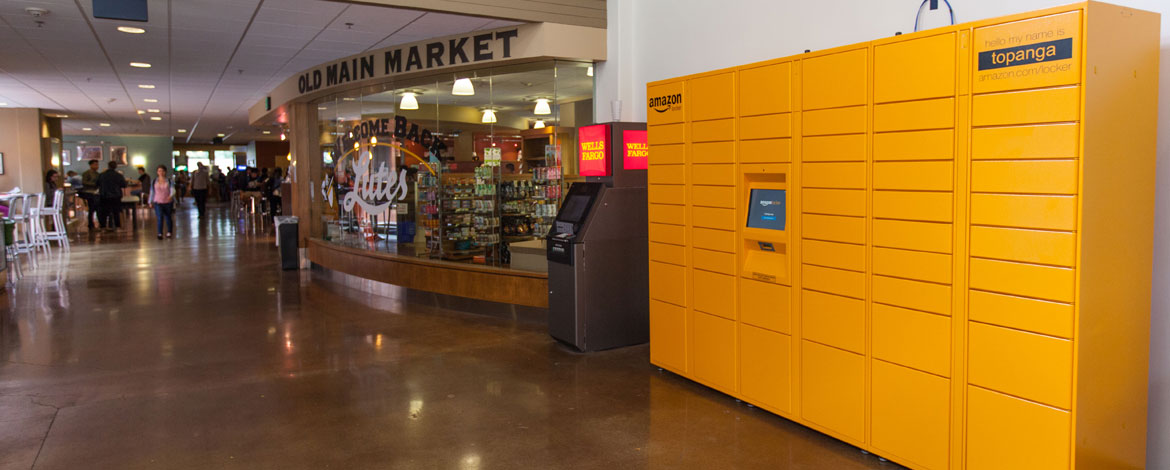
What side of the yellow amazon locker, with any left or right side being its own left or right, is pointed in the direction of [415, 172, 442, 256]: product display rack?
right

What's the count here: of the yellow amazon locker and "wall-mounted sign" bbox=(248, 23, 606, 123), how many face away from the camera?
0

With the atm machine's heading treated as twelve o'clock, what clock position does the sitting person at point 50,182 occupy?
The sitting person is roughly at 3 o'clock from the atm machine.

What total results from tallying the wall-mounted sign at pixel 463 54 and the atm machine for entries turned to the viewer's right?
0

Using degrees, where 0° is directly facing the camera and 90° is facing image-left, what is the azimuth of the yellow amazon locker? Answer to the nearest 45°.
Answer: approximately 45°

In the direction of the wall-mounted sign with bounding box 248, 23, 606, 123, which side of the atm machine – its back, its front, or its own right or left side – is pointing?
right

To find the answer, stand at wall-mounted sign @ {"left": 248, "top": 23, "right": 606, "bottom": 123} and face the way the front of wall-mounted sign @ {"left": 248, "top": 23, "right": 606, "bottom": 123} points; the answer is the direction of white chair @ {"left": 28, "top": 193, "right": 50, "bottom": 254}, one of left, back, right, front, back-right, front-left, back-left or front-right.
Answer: right

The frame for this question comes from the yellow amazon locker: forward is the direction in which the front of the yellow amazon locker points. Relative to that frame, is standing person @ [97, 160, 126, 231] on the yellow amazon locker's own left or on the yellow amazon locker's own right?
on the yellow amazon locker's own right

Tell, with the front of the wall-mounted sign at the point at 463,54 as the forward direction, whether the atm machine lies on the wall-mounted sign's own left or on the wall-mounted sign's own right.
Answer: on the wall-mounted sign's own left
